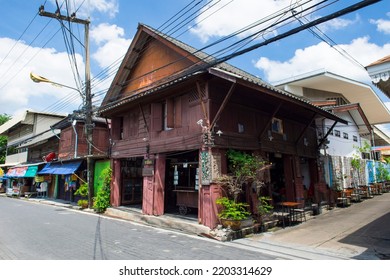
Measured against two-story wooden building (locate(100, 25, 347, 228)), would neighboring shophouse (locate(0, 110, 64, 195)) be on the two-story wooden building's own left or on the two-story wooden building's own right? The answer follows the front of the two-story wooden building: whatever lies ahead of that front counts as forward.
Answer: on the two-story wooden building's own right

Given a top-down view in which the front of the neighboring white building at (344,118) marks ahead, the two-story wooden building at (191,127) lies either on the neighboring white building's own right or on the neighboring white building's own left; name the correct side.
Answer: on the neighboring white building's own right

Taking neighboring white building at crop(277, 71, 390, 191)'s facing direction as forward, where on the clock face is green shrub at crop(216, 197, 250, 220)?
The green shrub is roughly at 2 o'clock from the neighboring white building.

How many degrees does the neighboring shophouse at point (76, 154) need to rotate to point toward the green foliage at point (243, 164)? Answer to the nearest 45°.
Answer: approximately 45° to its left

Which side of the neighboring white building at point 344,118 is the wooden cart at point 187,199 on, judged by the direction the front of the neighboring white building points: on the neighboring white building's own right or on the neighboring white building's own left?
on the neighboring white building's own right

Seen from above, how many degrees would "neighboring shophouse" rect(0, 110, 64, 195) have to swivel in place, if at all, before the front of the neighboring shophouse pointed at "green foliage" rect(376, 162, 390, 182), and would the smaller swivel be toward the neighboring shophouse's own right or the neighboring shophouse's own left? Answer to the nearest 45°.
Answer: approximately 90° to the neighboring shophouse's own left

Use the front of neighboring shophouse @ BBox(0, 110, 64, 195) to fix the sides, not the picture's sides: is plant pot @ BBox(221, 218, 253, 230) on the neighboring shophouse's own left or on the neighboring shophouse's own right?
on the neighboring shophouse's own left

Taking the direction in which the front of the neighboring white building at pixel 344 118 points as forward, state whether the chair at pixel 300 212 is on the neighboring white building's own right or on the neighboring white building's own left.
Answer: on the neighboring white building's own right

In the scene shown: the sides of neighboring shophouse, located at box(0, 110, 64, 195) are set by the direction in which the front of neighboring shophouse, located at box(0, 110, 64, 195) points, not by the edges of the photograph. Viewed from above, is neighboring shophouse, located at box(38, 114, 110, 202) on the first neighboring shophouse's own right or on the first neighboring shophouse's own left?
on the first neighboring shophouse's own left
